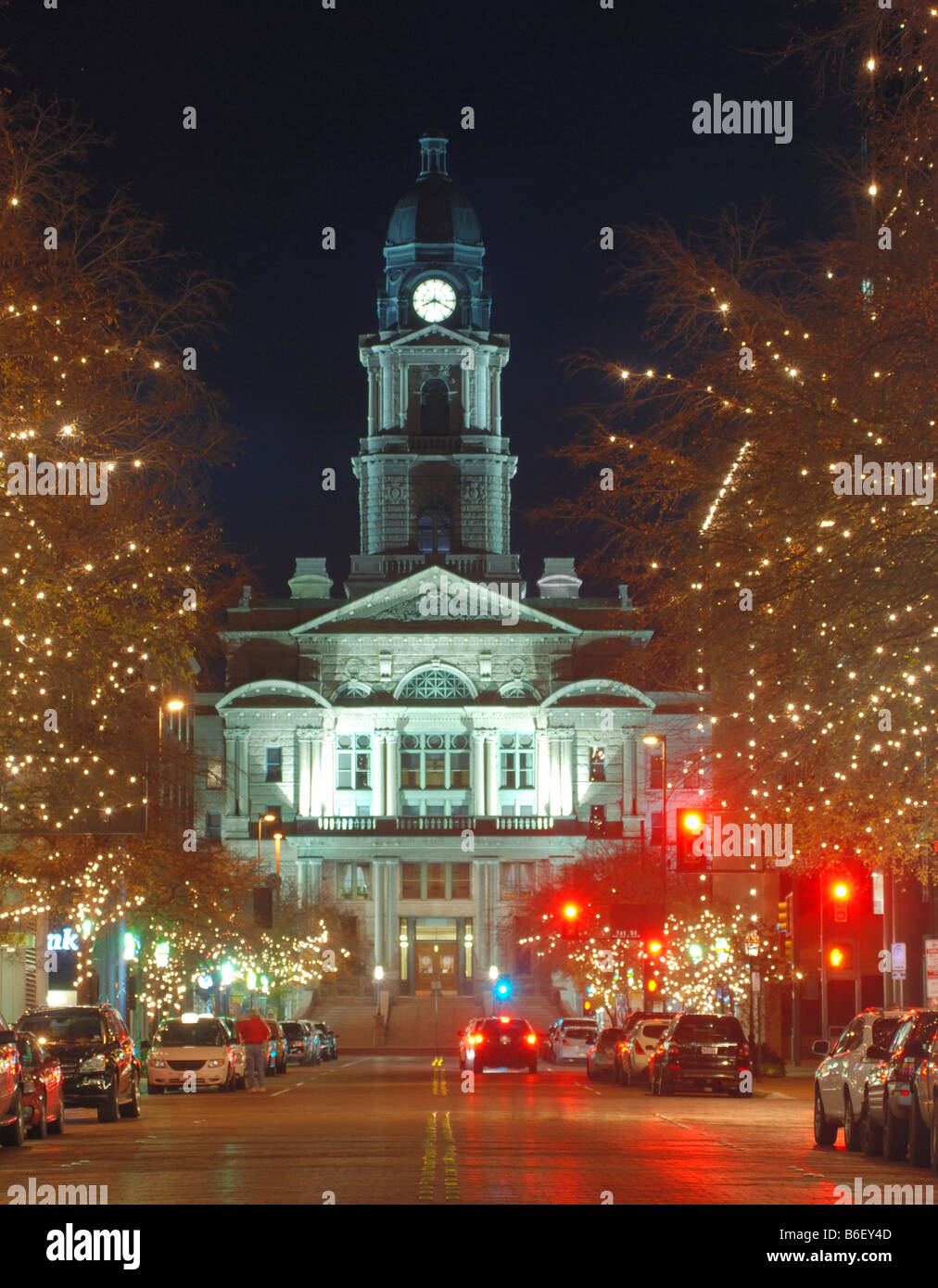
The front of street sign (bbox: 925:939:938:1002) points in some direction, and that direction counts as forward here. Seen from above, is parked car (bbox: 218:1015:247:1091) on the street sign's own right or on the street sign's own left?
on the street sign's own right

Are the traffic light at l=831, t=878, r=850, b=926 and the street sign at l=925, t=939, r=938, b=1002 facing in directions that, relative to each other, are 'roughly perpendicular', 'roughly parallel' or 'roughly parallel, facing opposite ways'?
roughly parallel

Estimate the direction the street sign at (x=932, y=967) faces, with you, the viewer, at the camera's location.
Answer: facing the viewer

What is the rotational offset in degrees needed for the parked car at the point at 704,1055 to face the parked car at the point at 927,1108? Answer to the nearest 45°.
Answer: approximately 180°

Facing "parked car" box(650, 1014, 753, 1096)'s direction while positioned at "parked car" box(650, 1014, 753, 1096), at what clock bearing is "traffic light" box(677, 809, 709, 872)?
The traffic light is roughly at 12 o'clock from the parked car.

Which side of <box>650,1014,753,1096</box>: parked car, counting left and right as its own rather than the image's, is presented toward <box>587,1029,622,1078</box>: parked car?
front

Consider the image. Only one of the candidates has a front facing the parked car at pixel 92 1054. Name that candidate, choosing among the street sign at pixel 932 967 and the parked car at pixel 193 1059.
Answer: the parked car at pixel 193 1059

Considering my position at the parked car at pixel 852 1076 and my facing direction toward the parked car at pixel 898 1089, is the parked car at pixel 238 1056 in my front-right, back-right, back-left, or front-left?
back-right

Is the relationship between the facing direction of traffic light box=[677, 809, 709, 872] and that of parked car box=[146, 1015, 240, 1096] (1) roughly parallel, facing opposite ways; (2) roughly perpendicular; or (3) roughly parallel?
roughly parallel

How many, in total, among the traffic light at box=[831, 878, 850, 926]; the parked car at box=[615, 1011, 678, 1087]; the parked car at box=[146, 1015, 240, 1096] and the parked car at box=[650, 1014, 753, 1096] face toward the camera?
2

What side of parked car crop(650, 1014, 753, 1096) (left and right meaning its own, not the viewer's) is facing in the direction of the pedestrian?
left

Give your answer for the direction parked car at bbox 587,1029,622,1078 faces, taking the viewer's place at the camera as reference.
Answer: facing away from the viewer

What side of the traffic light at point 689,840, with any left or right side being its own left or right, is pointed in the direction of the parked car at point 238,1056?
right

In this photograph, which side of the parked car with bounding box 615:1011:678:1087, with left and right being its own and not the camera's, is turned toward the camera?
back

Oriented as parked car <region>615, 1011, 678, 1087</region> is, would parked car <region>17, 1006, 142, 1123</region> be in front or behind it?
behind

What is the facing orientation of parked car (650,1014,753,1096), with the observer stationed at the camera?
facing away from the viewer

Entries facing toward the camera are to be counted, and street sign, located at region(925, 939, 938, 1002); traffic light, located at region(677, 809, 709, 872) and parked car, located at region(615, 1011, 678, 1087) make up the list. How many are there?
2

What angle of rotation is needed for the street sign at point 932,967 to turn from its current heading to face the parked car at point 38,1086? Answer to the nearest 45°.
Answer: approximately 45° to its right

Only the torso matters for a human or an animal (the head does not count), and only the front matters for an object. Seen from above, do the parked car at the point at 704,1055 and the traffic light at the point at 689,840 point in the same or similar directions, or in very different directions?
very different directions

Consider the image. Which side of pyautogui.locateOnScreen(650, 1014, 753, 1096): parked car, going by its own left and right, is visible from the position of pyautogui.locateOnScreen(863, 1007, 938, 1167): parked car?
back

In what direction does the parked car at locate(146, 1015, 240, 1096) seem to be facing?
toward the camera
